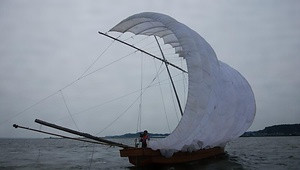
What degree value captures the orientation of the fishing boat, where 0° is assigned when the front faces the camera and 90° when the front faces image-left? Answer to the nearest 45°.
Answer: approximately 45°
